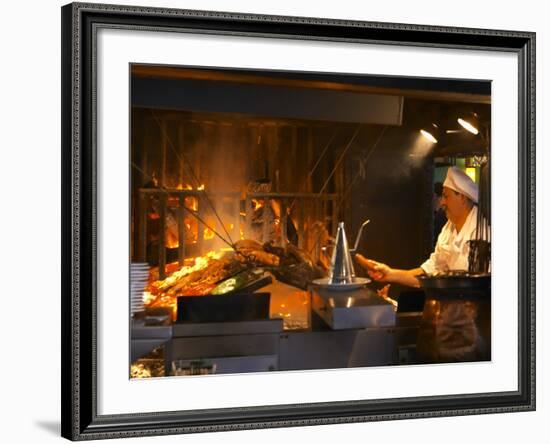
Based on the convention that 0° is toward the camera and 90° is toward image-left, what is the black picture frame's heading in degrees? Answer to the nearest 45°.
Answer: approximately 315°
